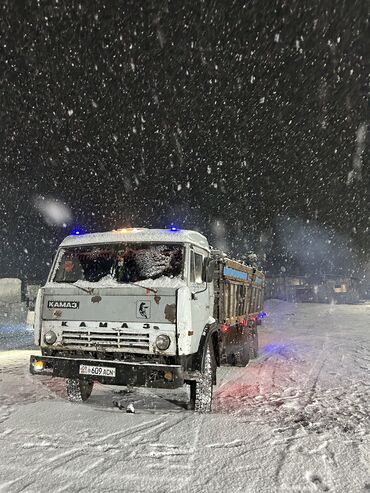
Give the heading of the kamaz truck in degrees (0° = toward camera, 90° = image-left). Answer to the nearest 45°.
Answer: approximately 45°
